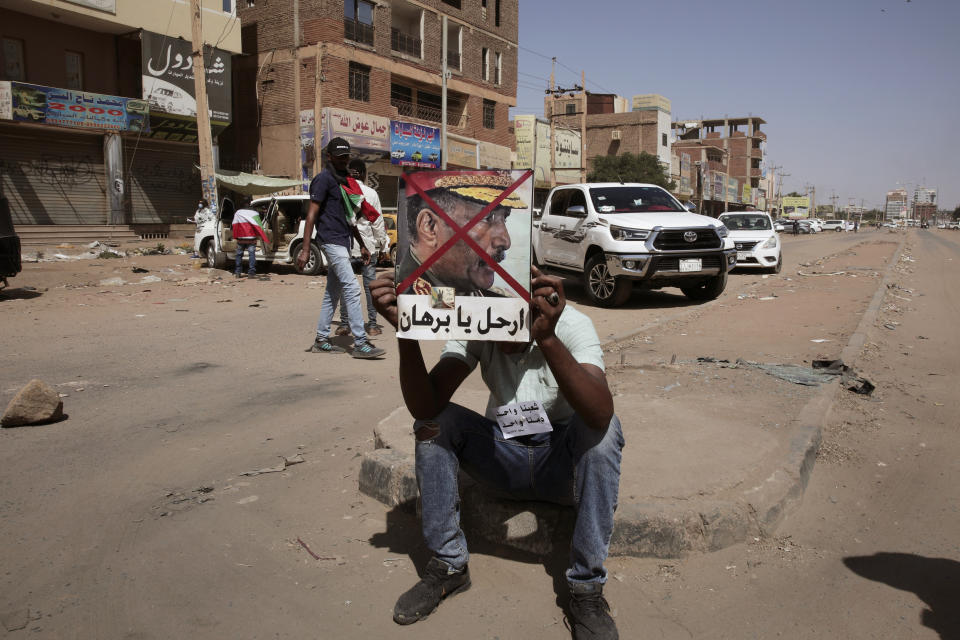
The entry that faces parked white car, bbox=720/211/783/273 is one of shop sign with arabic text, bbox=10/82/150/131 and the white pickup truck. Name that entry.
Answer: the shop sign with arabic text

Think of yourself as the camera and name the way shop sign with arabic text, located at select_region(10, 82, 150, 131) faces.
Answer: facing the viewer and to the right of the viewer

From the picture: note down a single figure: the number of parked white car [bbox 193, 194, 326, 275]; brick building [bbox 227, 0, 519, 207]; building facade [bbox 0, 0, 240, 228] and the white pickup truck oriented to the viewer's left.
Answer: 1

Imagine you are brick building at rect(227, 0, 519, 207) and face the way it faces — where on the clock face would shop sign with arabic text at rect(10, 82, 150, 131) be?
The shop sign with arabic text is roughly at 3 o'clock from the brick building.

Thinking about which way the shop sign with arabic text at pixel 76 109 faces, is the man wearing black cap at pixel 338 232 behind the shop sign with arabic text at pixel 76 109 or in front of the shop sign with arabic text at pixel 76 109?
in front

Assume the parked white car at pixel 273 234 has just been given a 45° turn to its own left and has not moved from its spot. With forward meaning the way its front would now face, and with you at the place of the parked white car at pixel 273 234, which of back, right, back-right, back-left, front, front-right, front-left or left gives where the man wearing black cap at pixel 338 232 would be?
front-left

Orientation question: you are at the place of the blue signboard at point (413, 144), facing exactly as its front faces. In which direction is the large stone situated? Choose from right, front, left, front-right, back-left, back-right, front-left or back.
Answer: front-right

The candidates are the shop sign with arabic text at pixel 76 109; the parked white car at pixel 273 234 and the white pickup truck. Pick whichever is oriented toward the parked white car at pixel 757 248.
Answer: the shop sign with arabic text

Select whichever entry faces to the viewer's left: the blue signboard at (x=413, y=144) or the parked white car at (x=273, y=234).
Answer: the parked white car

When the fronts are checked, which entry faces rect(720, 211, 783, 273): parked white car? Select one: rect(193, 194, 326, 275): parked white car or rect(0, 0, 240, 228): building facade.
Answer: the building facade

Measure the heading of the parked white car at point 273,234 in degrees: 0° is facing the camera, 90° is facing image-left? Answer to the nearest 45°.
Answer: approximately 90°

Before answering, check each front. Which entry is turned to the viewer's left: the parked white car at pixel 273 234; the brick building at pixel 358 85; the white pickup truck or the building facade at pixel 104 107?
the parked white car

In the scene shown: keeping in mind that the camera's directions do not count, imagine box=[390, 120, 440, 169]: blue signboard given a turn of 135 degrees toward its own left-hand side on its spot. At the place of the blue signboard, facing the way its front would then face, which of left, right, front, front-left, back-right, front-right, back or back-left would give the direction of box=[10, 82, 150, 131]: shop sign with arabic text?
back-left

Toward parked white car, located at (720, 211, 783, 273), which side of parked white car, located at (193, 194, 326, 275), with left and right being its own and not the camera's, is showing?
back

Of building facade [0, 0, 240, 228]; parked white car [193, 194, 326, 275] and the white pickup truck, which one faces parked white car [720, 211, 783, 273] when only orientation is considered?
the building facade

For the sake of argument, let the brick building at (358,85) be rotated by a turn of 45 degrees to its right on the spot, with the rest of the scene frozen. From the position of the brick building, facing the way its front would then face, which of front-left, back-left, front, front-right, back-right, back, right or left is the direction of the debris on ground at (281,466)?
front
